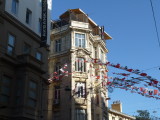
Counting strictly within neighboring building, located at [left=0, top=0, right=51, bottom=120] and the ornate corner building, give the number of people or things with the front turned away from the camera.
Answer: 0

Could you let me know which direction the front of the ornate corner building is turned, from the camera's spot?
facing the viewer

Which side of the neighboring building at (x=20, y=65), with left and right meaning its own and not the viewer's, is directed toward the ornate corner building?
left

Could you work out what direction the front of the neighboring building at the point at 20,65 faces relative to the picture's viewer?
facing the viewer and to the right of the viewer

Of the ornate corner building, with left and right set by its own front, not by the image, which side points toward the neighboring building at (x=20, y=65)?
front
